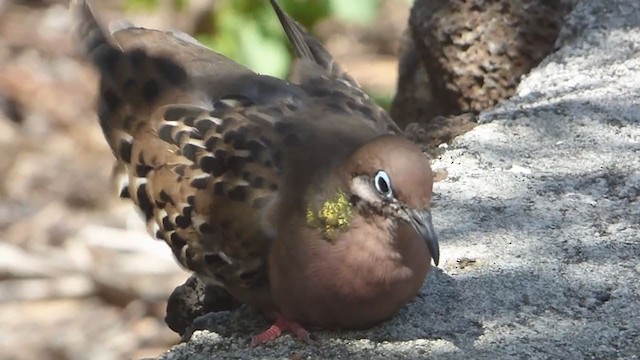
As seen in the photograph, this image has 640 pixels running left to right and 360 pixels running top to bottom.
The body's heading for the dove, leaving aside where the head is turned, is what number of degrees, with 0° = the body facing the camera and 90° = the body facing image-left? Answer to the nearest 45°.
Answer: approximately 315°
